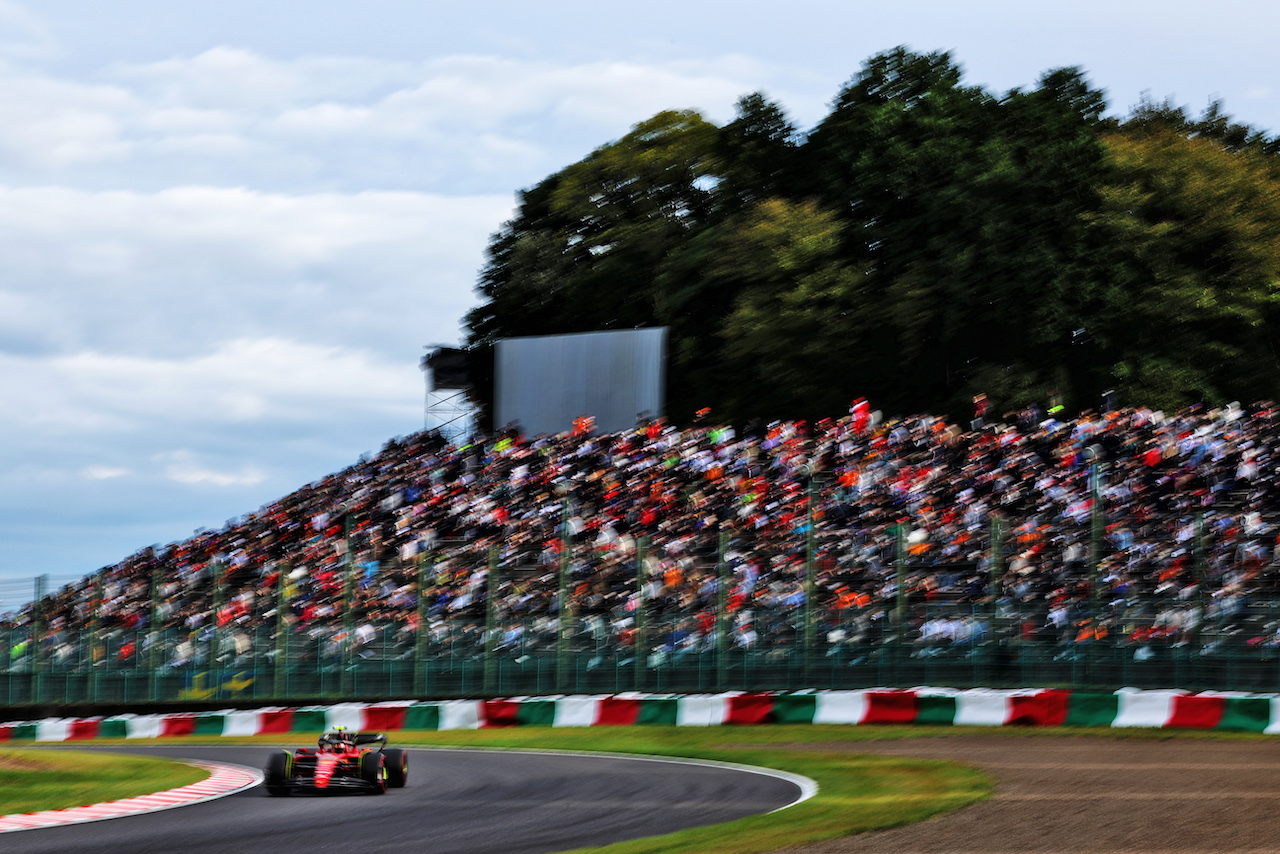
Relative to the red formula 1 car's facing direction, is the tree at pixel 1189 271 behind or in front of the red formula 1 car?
behind

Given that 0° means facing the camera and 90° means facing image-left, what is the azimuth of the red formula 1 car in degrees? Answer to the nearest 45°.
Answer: approximately 0°

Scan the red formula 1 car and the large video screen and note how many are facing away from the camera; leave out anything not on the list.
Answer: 0

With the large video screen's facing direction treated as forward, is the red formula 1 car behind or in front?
in front

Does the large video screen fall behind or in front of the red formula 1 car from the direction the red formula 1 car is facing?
behind

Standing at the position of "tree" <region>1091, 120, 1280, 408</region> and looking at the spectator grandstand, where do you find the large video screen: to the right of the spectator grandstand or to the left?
right

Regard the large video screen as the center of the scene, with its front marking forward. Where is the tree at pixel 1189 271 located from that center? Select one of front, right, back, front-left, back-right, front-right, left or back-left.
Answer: back-left

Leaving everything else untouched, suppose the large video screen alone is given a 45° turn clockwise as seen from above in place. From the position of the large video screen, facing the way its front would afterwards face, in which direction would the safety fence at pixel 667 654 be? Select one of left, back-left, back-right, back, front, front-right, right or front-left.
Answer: left

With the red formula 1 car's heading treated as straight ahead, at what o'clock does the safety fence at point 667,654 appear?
The safety fence is roughly at 7 o'clock from the red formula 1 car.

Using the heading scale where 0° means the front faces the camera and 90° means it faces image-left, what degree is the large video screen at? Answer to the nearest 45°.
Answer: approximately 45°
